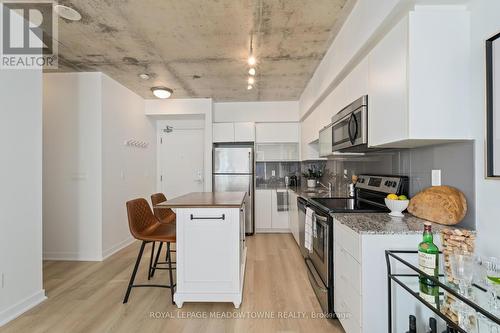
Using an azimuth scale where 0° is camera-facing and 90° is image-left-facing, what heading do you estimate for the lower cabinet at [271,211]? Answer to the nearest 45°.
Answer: approximately 0°

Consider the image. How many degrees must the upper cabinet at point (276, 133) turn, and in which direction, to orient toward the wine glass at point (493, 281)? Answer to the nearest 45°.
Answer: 0° — it already faces it

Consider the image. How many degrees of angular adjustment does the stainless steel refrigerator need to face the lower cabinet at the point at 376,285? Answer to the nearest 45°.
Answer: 0° — it already faces it

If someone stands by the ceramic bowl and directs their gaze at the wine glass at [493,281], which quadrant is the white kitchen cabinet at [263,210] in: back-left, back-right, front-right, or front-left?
back-right

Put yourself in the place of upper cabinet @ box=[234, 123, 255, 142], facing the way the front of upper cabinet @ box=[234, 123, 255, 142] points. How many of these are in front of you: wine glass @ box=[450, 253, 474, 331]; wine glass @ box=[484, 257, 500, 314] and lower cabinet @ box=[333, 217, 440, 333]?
3

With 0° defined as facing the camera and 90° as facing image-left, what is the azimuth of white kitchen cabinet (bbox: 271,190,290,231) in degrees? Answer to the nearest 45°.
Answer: approximately 0°
